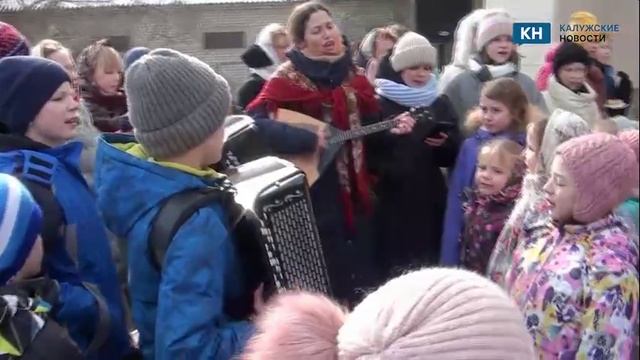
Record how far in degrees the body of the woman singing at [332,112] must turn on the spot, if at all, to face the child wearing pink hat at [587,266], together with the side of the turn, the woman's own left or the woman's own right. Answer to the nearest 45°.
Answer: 0° — they already face them

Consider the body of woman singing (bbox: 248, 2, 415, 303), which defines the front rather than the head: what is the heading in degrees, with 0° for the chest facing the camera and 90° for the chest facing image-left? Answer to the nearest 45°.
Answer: approximately 315°

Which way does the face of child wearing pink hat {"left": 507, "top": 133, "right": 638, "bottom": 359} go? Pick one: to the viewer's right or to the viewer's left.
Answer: to the viewer's left
